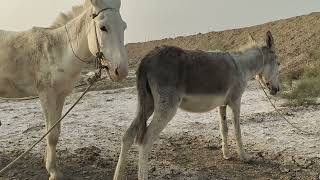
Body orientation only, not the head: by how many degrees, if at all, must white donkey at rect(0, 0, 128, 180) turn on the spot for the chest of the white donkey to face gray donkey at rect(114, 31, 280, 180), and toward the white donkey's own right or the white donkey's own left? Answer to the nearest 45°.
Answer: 0° — it already faces it

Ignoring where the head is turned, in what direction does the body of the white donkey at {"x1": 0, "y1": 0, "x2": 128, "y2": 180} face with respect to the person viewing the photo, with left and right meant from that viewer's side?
facing to the right of the viewer

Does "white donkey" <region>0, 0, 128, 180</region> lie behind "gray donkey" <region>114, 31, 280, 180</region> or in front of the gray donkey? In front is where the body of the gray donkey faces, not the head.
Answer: behind

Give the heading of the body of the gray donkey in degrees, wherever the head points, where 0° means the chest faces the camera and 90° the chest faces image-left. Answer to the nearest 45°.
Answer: approximately 225°
